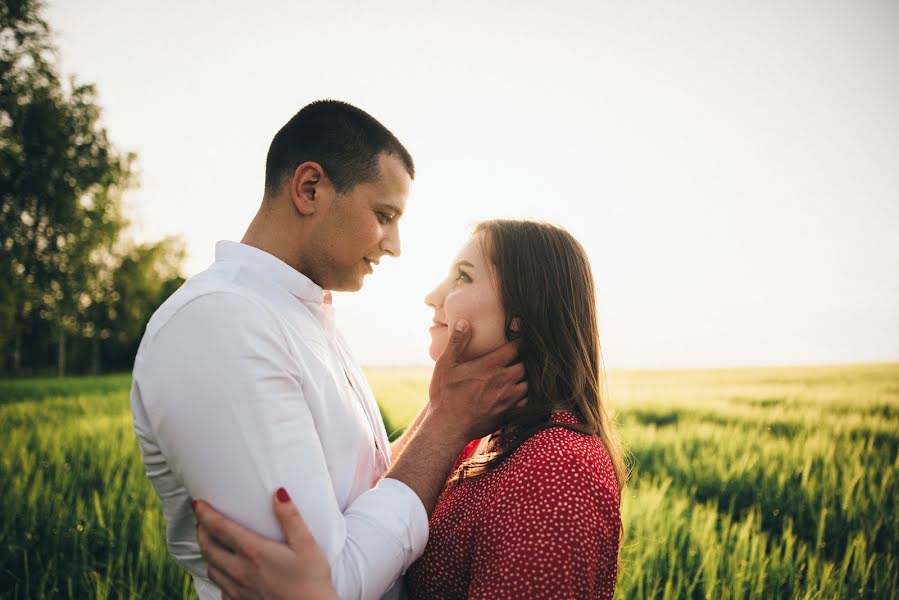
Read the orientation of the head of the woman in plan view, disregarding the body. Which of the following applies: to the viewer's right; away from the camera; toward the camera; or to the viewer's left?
to the viewer's left

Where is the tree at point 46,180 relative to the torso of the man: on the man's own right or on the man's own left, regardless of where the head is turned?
on the man's own left

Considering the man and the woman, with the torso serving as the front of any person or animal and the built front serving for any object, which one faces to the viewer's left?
the woman

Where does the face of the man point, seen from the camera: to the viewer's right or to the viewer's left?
to the viewer's right

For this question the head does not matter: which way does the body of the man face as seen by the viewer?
to the viewer's right

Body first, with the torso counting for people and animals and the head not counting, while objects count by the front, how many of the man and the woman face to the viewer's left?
1

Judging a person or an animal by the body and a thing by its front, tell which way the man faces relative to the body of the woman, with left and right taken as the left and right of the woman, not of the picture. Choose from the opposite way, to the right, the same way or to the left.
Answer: the opposite way

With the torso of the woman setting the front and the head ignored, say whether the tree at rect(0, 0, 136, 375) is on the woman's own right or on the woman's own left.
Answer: on the woman's own right

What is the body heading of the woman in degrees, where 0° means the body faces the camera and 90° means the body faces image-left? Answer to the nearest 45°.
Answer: approximately 90°
